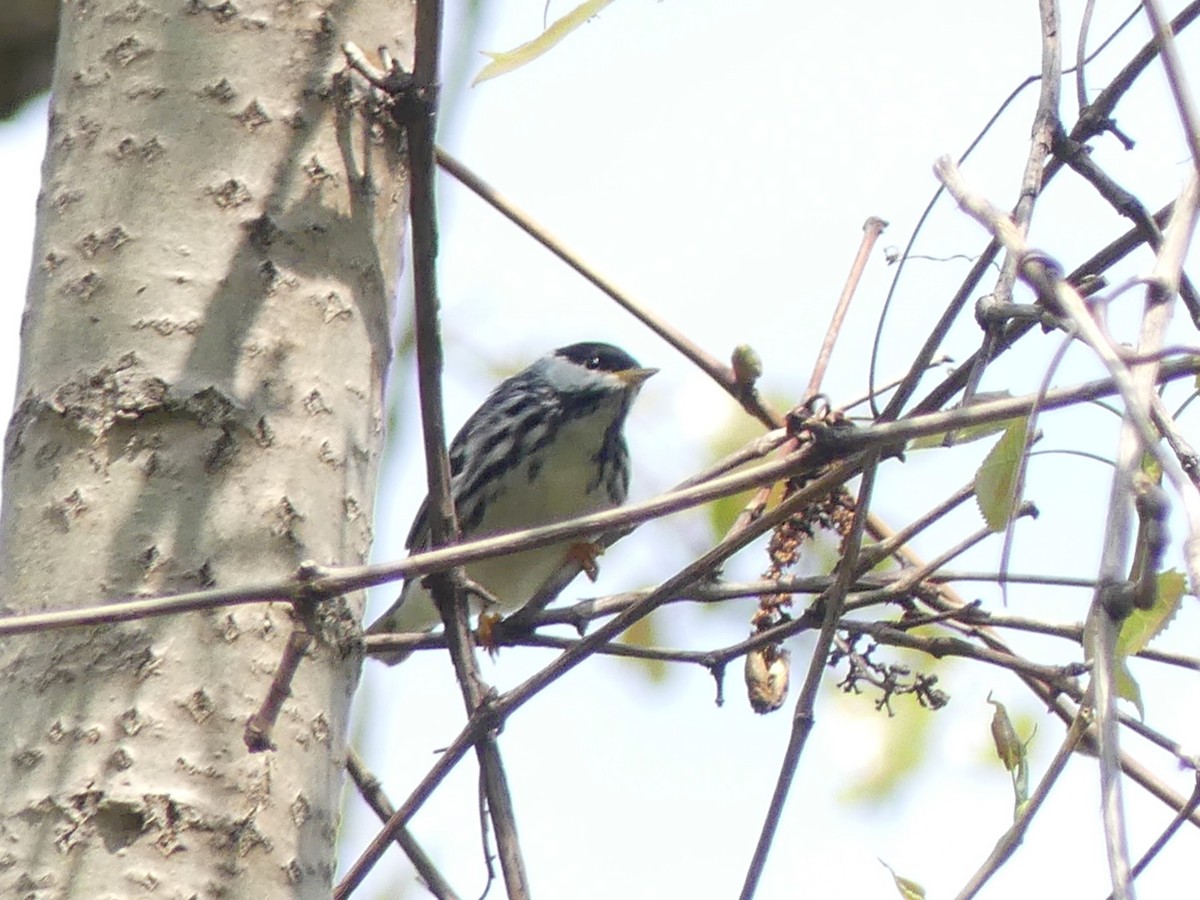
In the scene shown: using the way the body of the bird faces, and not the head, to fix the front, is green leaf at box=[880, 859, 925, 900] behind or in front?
in front
